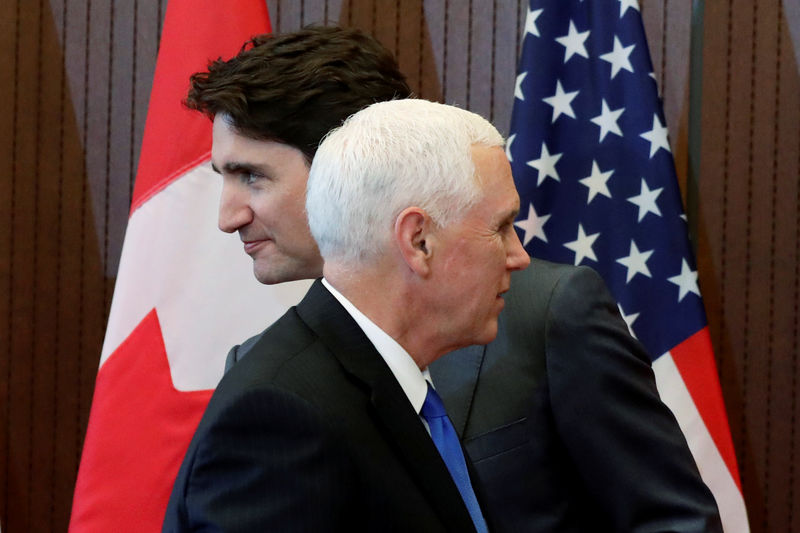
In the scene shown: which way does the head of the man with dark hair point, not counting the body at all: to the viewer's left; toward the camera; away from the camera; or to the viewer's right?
to the viewer's left

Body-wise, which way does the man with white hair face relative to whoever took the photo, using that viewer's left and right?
facing to the right of the viewer

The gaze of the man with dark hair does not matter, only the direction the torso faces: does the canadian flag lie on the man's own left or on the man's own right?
on the man's own right

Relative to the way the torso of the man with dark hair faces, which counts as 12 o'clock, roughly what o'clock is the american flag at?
The american flag is roughly at 5 o'clock from the man with dark hair.

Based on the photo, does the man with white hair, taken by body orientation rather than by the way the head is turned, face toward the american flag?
no

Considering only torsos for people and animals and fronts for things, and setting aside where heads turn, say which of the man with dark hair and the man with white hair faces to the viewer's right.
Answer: the man with white hair

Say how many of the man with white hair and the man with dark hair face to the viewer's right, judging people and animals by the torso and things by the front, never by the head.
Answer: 1

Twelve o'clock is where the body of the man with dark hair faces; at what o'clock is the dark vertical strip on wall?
The dark vertical strip on wall is roughly at 5 o'clock from the man with dark hair.

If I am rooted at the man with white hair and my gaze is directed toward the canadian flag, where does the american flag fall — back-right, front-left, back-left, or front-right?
front-right

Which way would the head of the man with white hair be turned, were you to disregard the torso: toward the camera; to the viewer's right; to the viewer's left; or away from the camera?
to the viewer's right

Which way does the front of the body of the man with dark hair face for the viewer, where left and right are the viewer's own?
facing the viewer and to the left of the viewer
